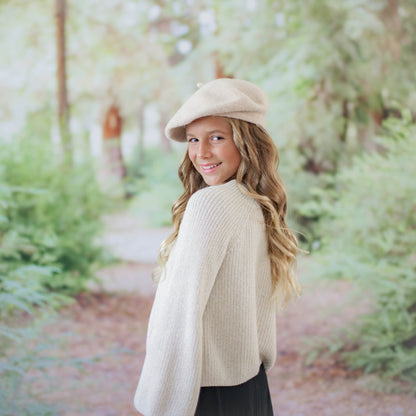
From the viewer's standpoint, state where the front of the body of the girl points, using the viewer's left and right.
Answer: facing away from the viewer and to the left of the viewer

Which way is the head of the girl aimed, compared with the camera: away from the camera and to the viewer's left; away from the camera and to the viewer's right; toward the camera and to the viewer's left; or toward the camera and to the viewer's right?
toward the camera and to the viewer's left
